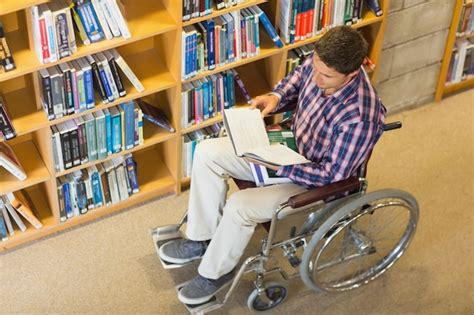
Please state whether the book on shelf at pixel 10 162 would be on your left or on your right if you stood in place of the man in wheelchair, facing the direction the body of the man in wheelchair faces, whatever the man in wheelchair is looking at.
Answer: on your right

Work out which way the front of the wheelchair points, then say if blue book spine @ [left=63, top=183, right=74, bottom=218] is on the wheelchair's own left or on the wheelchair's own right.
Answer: on the wheelchair's own right

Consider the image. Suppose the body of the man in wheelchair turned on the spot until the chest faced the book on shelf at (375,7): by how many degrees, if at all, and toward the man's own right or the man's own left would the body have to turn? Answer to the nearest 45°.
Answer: approximately 180°
